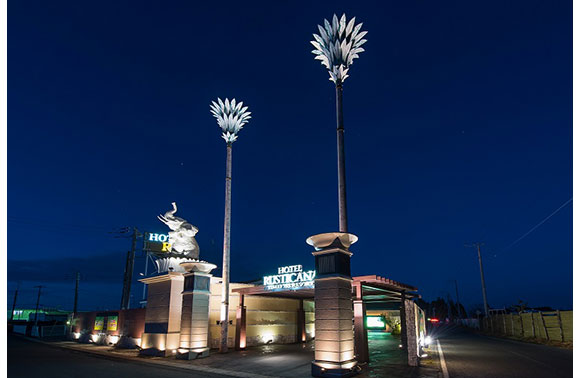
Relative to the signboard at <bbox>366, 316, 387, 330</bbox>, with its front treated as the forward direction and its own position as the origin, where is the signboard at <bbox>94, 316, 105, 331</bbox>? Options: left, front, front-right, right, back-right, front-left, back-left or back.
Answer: front-right

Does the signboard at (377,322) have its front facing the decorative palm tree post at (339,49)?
yes

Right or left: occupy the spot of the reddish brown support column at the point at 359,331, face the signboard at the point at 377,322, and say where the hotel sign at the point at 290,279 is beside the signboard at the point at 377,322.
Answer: left

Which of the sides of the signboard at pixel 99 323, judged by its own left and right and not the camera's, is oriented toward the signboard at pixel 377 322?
left

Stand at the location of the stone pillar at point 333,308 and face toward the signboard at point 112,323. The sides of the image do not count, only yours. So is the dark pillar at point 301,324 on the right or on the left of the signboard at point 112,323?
right

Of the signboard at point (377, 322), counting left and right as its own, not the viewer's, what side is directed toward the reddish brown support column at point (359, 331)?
front

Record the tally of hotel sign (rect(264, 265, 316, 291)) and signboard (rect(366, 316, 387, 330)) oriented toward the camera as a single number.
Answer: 2
